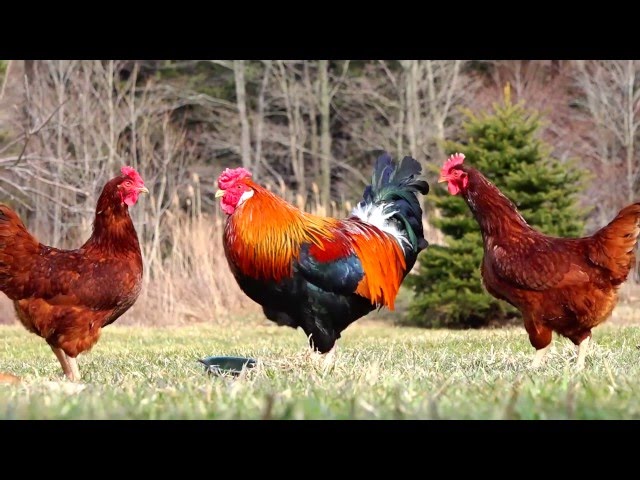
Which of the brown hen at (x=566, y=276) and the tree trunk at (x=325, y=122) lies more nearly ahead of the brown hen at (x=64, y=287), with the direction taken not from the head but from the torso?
the brown hen

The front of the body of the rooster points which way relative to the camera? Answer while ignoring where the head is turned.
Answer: to the viewer's left

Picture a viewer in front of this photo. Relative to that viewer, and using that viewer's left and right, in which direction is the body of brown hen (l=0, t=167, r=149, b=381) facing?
facing to the right of the viewer

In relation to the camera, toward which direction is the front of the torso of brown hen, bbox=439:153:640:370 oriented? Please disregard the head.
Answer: to the viewer's left

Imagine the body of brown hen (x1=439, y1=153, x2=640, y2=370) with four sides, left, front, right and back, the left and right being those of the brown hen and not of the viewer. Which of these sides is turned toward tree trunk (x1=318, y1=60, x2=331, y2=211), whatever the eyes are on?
right

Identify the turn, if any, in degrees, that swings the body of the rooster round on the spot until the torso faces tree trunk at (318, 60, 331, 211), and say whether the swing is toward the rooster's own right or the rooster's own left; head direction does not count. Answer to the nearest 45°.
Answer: approximately 90° to the rooster's own right

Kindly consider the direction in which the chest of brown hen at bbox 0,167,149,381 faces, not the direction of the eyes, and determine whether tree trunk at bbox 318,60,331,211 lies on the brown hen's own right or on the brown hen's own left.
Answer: on the brown hen's own left

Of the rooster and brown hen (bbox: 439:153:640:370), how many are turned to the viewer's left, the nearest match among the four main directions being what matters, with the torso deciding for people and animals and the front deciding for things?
2

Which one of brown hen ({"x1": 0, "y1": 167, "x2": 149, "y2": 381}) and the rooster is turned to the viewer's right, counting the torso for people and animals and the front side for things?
the brown hen

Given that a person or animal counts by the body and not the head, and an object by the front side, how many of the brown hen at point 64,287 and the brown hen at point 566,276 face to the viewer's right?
1
